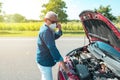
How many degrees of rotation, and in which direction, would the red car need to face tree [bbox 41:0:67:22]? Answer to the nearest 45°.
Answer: approximately 135° to its right

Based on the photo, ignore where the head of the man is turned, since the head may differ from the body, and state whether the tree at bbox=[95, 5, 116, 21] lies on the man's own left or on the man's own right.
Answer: on the man's own left

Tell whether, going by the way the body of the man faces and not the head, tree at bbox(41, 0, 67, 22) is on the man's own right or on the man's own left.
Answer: on the man's own left

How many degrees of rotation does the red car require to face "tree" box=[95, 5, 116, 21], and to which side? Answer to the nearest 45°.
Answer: approximately 135° to its right

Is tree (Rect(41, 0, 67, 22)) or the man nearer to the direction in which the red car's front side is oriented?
the man

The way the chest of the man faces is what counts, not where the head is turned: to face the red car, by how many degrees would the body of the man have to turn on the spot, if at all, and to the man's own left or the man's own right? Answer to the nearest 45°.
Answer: approximately 45° to the man's own right

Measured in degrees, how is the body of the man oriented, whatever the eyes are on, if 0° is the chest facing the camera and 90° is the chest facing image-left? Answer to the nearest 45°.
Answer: approximately 270°
